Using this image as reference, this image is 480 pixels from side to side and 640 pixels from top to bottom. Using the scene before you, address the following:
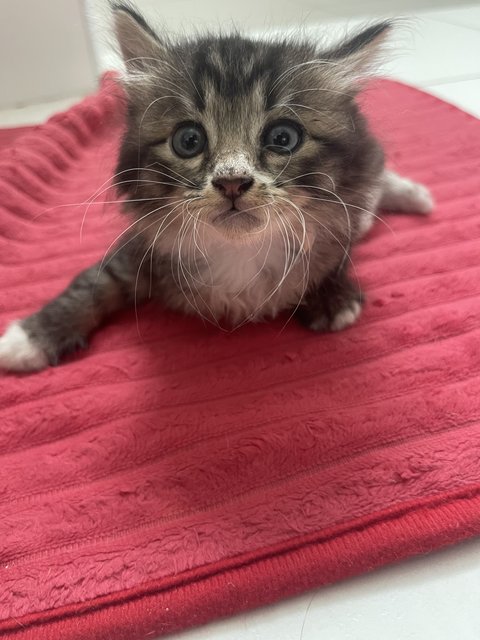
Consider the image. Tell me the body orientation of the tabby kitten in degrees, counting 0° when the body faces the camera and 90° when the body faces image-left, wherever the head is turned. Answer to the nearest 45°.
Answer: approximately 0°
